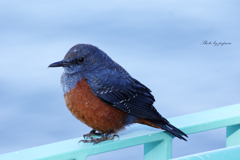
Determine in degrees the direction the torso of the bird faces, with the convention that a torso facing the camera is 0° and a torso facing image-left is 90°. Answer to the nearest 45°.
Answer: approximately 90°
